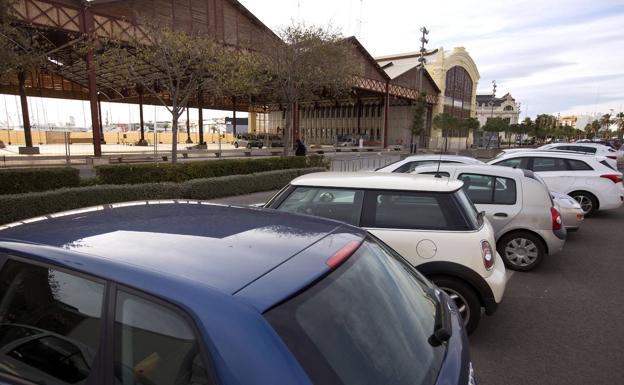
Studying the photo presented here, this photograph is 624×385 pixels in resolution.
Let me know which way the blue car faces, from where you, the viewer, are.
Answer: facing away from the viewer and to the left of the viewer

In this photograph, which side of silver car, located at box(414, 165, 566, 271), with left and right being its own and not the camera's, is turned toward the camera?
left

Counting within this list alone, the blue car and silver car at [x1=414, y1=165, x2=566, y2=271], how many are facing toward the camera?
0

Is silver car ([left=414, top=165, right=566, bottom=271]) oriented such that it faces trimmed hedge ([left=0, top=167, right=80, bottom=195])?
yes

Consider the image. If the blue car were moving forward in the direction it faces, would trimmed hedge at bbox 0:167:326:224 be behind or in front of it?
in front

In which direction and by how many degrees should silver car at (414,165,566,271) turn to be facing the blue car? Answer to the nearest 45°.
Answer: approximately 90° to its left

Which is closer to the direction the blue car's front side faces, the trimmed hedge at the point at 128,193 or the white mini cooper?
the trimmed hedge

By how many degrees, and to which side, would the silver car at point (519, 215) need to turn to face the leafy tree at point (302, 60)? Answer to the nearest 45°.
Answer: approximately 45° to its right

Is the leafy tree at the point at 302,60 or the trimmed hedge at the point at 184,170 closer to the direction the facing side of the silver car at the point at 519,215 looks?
the trimmed hedge

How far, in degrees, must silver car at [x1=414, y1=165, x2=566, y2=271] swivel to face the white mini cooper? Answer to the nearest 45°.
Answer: approximately 90° to its left

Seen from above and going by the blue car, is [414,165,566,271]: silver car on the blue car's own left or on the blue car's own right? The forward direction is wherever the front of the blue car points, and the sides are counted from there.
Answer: on the blue car's own right
